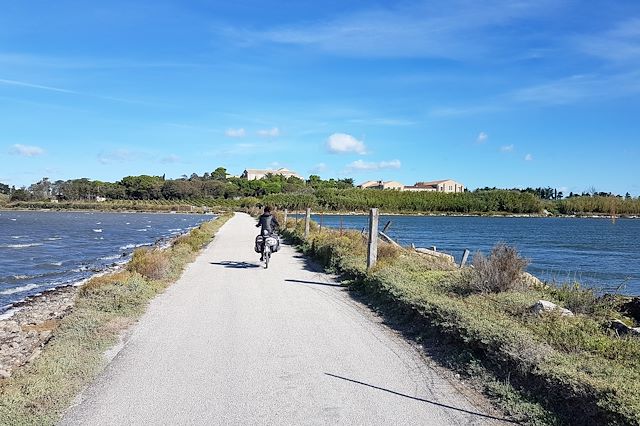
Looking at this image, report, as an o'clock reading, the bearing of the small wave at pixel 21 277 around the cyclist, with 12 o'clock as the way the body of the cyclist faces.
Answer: The small wave is roughly at 10 o'clock from the cyclist.

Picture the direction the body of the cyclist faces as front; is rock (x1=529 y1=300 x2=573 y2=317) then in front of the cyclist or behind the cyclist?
behind

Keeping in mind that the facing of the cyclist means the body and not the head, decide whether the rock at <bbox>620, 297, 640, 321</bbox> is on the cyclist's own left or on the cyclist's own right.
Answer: on the cyclist's own right

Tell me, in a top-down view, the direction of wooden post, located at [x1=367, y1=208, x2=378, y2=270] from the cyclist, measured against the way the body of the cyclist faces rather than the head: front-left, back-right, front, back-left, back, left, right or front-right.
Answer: back-right

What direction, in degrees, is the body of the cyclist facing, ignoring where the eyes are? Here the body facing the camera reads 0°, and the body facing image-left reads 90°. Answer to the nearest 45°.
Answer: approximately 180°

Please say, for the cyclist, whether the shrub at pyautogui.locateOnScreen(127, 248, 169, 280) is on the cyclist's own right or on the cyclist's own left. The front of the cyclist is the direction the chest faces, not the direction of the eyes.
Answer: on the cyclist's own left

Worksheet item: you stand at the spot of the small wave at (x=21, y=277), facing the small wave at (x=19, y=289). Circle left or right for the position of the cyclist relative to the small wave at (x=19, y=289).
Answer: left

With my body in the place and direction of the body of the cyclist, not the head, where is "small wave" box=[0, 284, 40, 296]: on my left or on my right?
on my left

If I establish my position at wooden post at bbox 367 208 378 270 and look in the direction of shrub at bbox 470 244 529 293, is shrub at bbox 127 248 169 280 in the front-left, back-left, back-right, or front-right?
back-right
